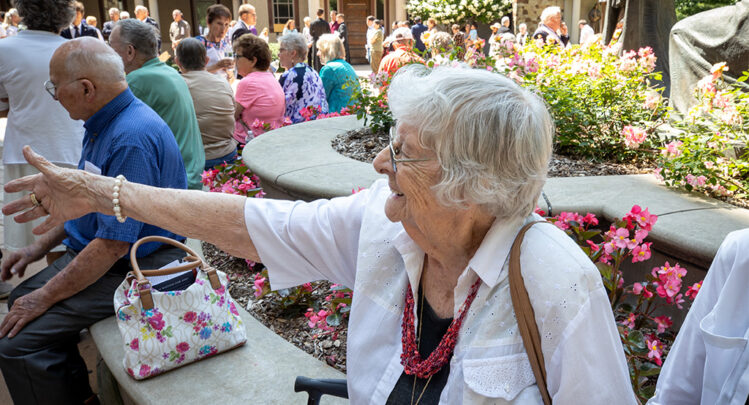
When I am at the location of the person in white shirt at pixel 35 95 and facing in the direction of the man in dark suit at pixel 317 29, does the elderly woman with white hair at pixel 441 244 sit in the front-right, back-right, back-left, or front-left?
back-right

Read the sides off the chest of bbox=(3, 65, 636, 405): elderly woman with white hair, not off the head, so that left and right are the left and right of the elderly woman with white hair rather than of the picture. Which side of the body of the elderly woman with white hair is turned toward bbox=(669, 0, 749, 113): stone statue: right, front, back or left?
back

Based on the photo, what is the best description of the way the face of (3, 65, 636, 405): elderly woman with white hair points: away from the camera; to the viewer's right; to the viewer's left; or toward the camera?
to the viewer's left

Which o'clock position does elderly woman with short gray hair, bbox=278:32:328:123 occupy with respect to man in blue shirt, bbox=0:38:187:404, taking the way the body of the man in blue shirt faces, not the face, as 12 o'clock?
The elderly woman with short gray hair is roughly at 4 o'clock from the man in blue shirt.

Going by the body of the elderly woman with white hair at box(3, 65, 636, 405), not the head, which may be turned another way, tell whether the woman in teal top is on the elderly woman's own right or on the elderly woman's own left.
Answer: on the elderly woman's own right

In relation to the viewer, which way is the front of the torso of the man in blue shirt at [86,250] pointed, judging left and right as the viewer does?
facing to the left of the viewer

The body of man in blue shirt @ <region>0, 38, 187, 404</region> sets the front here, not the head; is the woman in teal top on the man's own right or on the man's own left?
on the man's own right

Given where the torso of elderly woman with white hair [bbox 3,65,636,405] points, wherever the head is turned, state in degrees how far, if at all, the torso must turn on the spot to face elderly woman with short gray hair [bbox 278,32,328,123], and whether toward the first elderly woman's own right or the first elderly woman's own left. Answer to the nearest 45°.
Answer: approximately 135° to the first elderly woman's own right

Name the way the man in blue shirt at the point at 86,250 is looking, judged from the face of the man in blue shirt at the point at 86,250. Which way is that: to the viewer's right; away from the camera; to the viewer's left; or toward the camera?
to the viewer's left

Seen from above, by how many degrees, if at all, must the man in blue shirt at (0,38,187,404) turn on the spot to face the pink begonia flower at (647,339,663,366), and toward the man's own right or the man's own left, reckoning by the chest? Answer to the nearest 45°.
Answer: approximately 135° to the man's own left

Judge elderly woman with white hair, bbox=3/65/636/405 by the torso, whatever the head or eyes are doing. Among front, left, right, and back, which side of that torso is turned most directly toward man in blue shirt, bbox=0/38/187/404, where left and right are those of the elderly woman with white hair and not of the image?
right

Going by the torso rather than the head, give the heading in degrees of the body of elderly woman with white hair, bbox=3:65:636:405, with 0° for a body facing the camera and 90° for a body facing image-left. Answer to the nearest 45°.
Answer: approximately 45°
